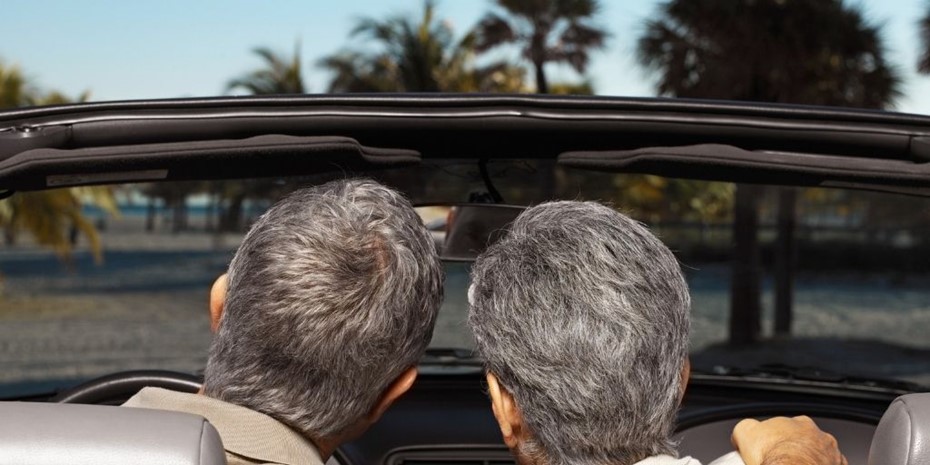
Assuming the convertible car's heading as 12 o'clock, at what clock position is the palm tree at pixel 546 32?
The palm tree is roughly at 12 o'clock from the convertible car.

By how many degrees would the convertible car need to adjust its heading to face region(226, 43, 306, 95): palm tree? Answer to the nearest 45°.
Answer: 0° — it already faces it

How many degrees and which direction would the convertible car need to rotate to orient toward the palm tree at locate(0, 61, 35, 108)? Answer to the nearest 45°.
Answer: approximately 45° to its left

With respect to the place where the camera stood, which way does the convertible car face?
facing away from the viewer

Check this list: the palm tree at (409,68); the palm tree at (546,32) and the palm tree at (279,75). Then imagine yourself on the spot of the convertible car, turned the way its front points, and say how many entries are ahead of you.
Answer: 3

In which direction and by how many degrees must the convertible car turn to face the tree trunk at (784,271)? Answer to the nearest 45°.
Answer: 0° — it already faces it
